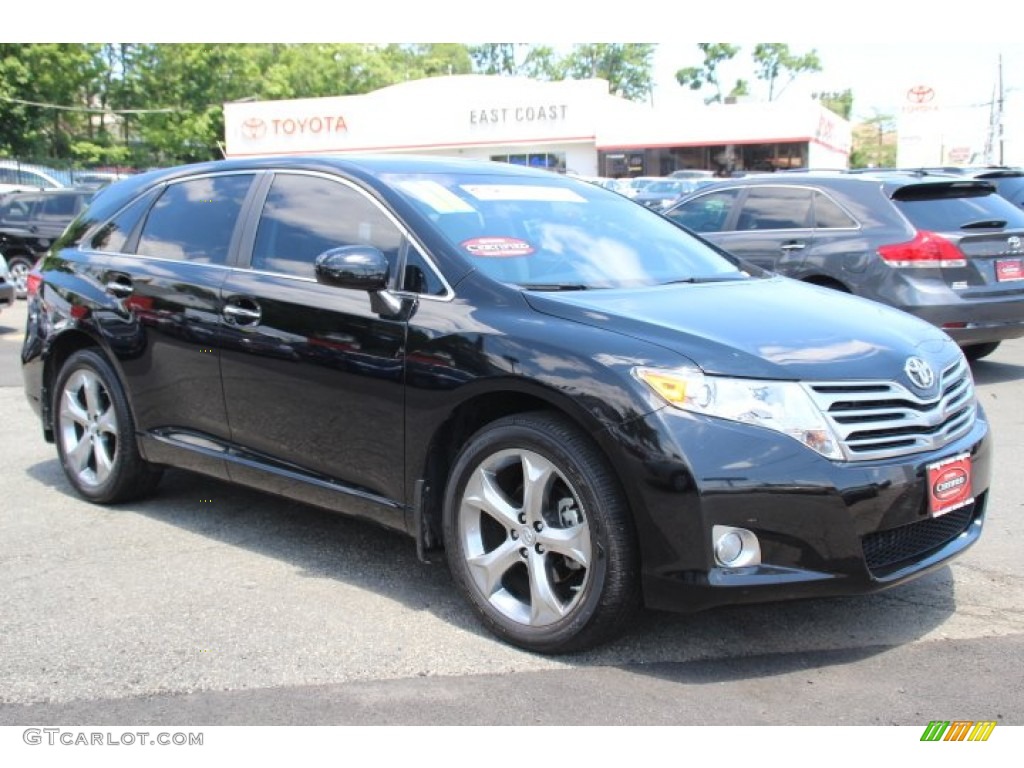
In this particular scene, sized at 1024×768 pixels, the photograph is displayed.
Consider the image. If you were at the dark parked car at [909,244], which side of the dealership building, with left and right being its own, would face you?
front

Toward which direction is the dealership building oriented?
toward the camera

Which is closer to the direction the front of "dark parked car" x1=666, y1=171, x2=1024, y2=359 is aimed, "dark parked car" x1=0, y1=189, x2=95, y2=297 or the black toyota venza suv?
the dark parked car

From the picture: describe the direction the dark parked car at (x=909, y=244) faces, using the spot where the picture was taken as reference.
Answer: facing away from the viewer and to the left of the viewer

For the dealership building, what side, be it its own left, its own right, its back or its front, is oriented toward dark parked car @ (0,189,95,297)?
front

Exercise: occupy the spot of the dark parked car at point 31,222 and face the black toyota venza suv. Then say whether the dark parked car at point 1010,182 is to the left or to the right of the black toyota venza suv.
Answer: left

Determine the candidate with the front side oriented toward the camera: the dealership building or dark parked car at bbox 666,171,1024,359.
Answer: the dealership building

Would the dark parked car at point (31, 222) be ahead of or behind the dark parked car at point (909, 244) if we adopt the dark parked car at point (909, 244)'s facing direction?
ahead

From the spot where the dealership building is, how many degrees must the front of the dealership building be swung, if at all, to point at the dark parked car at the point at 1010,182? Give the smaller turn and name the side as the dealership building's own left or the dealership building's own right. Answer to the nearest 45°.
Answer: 0° — it already faces it

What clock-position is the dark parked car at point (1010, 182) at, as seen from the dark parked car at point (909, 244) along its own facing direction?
the dark parked car at point (1010, 182) is roughly at 2 o'clock from the dark parked car at point (909, 244).

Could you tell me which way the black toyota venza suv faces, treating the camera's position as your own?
facing the viewer and to the right of the viewer

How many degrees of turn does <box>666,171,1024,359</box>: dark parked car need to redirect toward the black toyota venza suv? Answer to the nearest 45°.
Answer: approximately 135° to its left
